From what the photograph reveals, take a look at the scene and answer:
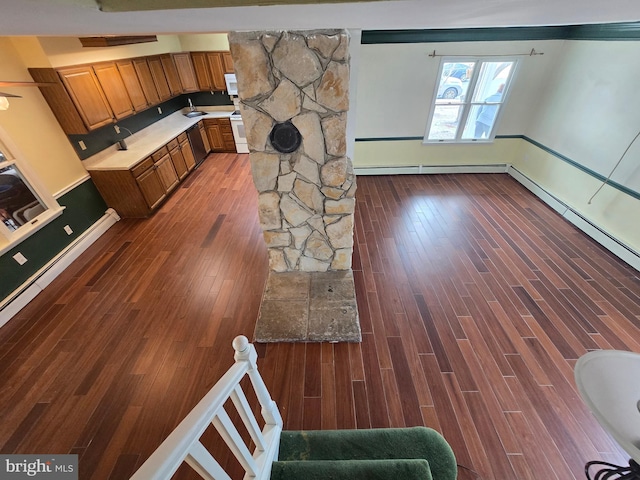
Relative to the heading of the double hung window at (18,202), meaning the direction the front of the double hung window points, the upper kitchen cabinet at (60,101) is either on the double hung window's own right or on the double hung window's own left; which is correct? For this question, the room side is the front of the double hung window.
on the double hung window's own left

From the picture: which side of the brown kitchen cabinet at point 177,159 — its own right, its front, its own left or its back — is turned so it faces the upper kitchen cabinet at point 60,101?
right

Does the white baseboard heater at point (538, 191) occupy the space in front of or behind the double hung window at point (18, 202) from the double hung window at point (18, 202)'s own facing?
in front

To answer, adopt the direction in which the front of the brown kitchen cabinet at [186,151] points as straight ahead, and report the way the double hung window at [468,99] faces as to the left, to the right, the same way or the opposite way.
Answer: to the right

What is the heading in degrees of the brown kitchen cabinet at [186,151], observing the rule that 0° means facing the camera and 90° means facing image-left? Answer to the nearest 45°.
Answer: approximately 315°

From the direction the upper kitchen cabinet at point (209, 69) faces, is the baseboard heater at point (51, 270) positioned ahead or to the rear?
ahead

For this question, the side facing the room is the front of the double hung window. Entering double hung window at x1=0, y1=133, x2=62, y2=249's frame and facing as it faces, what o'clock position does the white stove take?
The white stove is roughly at 10 o'clock from the double hung window.
